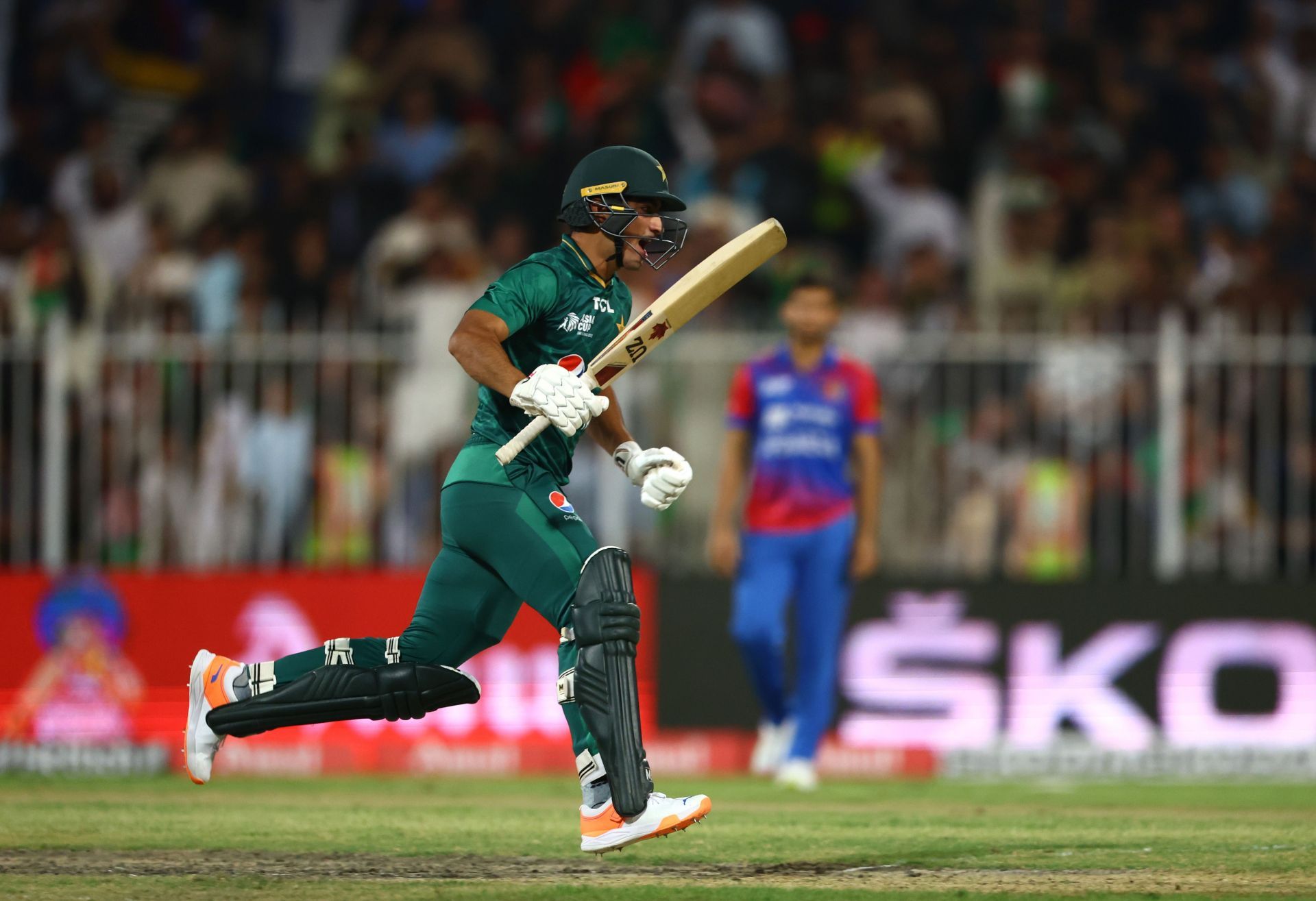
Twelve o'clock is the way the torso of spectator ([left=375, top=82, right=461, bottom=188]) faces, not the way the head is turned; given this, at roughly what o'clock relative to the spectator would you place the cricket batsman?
The cricket batsman is roughly at 12 o'clock from the spectator.

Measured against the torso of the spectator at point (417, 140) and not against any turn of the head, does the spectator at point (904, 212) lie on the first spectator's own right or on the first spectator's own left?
on the first spectator's own left

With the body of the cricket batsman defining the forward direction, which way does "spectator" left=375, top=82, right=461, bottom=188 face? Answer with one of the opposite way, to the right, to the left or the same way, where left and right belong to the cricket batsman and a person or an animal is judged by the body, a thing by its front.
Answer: to the right

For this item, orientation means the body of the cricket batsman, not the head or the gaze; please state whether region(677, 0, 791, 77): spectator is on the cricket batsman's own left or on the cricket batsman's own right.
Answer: on the cricket batsman's own left

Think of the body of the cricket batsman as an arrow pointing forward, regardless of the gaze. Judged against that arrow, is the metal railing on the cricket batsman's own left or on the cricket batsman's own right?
on the cricket batsman's own left

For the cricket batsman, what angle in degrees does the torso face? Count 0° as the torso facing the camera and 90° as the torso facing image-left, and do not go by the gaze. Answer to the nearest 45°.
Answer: approximately 270°

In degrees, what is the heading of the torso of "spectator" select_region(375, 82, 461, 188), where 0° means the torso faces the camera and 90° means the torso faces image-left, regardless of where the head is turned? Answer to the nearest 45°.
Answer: approximately 0°

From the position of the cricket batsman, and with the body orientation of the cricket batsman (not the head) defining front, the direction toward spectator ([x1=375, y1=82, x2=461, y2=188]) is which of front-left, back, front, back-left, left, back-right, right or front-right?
left

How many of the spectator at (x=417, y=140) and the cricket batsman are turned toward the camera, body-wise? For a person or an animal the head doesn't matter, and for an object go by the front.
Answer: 1
